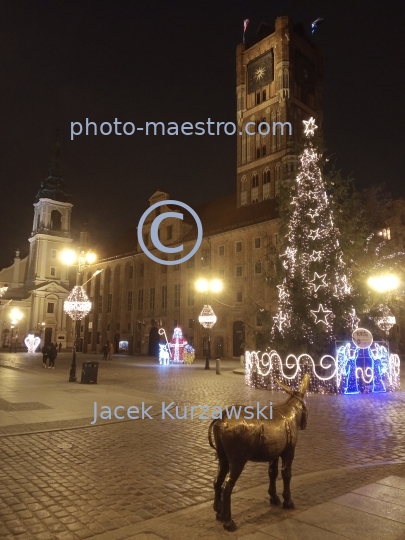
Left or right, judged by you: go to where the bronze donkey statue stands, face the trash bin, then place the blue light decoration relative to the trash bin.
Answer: right

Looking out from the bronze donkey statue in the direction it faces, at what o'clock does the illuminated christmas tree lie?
The illuminated christmas tree is roughly at 11 o'clock from the bronze donkey statue.

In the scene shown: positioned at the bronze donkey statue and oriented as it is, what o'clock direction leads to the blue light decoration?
The blue light decoration is roughly at 11 o'clock from the bronze donkey statue.

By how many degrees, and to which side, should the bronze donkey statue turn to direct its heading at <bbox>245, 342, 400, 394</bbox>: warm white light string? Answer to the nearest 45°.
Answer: approximately 45° to its left

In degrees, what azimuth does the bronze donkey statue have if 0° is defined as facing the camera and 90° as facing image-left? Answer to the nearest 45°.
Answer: approximately 225°

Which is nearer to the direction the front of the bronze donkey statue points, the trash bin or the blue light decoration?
the blue light decoration

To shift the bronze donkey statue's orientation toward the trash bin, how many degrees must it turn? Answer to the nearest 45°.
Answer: approximately 90° to its left
